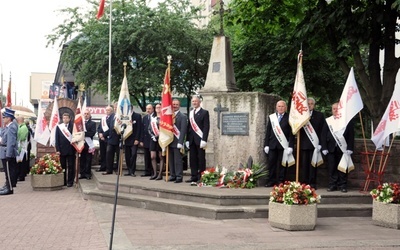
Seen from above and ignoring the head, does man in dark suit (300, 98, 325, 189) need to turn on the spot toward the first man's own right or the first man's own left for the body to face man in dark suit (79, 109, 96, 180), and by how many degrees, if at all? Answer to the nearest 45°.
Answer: approximately 45° to the first man's own right

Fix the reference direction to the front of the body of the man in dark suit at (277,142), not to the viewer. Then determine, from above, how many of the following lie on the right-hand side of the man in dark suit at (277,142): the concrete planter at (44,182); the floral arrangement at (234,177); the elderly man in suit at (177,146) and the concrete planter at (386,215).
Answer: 3

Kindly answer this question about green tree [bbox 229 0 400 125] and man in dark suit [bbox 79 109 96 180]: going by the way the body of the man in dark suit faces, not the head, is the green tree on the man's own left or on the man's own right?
on the man's own left

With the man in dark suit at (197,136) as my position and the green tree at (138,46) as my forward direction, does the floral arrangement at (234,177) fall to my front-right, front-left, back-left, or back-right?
back-right

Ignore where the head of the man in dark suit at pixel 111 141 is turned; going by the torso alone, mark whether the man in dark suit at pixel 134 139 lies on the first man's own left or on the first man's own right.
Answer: on the first man's own left

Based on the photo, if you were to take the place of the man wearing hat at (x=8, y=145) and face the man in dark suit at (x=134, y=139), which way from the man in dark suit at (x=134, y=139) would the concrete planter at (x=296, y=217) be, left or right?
right

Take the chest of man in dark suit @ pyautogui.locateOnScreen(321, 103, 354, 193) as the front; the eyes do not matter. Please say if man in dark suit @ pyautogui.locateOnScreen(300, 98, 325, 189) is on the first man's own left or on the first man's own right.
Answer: on the first man's own right

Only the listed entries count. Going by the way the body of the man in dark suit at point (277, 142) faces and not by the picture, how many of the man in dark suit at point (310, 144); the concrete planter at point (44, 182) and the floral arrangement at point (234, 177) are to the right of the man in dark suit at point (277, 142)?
2

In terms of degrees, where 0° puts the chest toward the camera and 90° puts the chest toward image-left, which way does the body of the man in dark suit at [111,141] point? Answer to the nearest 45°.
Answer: approximately 45°

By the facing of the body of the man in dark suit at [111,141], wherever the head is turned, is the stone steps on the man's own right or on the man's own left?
on the man's own left
